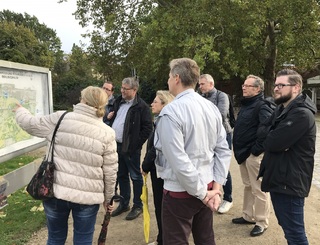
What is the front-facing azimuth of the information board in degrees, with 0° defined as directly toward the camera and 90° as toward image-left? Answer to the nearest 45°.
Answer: approximately 315°

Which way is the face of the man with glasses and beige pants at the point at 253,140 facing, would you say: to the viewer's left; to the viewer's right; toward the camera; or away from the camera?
to the viewer's left

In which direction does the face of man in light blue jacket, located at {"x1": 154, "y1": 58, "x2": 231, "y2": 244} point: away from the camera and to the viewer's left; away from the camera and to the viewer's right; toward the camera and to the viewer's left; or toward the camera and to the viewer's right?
away from the camera and to the viewer's left

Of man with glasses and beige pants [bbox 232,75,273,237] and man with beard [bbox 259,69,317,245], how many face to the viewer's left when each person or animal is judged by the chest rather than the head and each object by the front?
2

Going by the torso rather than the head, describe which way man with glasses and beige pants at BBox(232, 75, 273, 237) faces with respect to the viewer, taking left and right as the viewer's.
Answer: facing to the left of the viewer

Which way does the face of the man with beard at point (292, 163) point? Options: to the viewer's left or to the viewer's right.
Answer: to the viewer's left

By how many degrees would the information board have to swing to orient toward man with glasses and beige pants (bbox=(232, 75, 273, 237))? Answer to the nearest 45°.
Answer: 0° — it already faces them

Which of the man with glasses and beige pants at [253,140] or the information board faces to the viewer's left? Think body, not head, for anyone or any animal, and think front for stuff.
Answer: the man with glasses and beige pants

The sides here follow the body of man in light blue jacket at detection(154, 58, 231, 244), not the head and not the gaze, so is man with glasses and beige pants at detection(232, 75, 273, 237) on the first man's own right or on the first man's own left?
on the first man's own right

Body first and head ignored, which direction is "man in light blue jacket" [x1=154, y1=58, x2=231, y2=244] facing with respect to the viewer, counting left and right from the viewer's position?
facing away from the viewer and to the left of the viewer

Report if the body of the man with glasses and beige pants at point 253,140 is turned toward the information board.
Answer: yes

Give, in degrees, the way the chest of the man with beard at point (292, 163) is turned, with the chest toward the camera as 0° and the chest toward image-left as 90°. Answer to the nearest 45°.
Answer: approximately 90°

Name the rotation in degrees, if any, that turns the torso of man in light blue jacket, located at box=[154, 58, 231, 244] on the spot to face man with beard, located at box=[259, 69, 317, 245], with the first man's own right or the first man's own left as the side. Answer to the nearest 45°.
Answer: approximately 90° to the first man's own right
